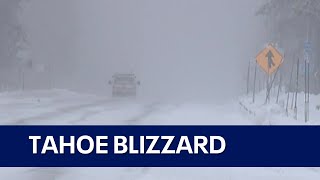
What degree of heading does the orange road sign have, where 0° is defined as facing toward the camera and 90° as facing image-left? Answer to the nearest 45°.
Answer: approximately 0°
